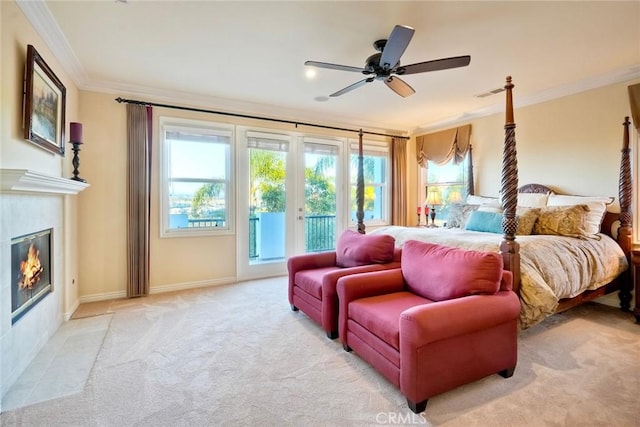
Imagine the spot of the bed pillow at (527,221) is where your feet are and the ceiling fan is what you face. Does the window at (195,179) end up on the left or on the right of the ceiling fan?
right

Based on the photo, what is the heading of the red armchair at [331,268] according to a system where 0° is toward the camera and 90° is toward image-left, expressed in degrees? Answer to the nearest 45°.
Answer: approximately 45°

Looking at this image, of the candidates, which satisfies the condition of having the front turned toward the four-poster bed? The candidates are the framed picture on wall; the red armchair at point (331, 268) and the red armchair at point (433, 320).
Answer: the framed picture on wall

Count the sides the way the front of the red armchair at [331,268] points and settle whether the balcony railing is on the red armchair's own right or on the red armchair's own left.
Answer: on the red armchair's own right

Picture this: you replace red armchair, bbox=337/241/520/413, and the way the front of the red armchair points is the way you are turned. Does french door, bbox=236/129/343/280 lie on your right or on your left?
on your right

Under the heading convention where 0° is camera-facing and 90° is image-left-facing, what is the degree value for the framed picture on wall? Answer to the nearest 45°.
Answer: approximately 315°

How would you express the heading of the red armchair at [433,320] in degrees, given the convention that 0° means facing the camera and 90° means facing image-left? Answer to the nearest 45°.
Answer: approximately 45°

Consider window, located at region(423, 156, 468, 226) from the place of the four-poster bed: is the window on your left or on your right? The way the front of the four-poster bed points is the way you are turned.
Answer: on your right

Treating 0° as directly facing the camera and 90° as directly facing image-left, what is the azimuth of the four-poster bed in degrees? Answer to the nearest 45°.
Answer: approximately 45°
